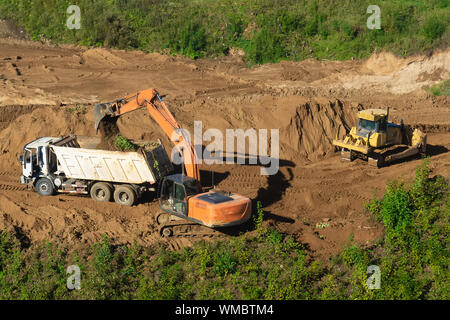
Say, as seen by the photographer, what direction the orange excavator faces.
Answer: facing away from the viewer and to the left of the viewer

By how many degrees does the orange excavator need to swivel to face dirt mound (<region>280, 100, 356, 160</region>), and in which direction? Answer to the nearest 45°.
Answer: approximately 90° to its right

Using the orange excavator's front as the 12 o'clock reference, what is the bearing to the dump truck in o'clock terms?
The dump truck is roughly at 12 o'clock from the orange excavator.

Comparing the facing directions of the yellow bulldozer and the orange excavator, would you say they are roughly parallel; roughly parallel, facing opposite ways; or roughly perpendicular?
roughly perpendicular

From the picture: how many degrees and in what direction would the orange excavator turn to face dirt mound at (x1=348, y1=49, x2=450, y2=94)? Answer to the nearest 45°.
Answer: approximately 90° to its right

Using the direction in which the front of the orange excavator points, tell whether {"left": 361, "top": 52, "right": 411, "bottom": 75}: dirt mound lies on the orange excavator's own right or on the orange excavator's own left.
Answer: on the orange excavator's own right

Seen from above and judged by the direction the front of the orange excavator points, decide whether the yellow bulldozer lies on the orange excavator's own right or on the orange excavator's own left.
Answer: on the orange excavator's own right
